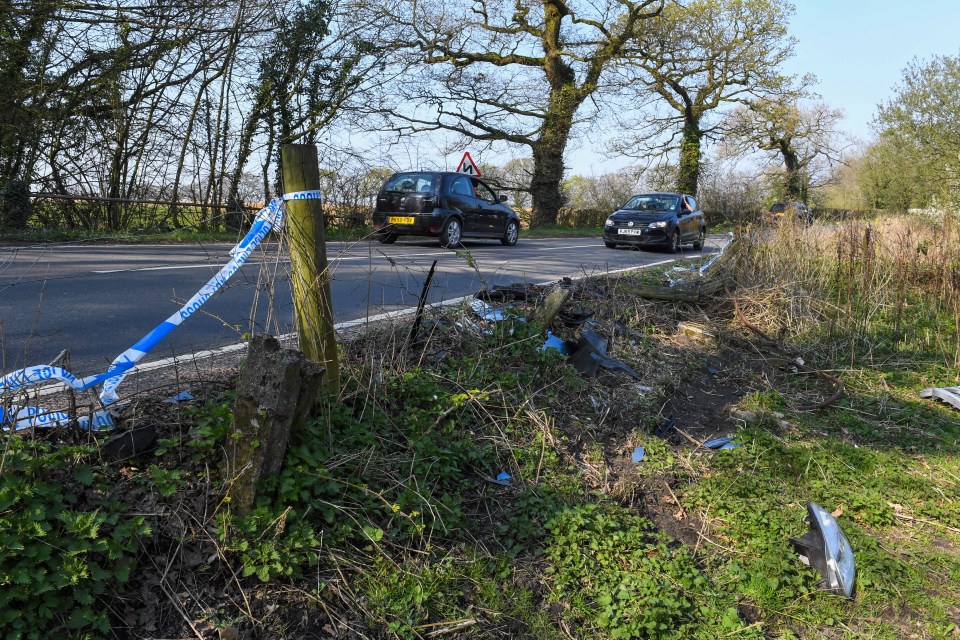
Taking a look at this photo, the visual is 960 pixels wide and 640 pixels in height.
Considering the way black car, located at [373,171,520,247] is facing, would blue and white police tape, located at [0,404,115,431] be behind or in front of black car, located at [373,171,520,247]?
behind

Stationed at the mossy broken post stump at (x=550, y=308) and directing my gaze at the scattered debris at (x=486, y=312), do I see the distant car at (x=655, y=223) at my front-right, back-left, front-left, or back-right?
back-right

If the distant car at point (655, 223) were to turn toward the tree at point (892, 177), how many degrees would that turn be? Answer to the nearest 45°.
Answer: approximately 180°

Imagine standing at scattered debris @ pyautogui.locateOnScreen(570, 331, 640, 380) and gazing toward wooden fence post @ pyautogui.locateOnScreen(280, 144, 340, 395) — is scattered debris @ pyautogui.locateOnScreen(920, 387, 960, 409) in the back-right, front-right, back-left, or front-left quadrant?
back-left

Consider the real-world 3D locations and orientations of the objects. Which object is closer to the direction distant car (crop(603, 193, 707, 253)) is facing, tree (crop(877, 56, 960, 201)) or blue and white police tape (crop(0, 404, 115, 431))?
the blue and white police tape

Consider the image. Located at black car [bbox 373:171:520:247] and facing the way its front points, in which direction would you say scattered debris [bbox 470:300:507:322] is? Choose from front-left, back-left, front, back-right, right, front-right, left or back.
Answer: back-right

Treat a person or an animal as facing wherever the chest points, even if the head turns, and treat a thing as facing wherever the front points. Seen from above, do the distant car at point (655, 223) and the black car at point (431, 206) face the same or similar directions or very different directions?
very different directions

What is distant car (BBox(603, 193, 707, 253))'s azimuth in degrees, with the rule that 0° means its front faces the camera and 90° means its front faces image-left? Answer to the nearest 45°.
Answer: approximately 45°

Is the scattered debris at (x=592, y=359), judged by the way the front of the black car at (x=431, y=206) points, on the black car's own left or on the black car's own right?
on the black car's own right

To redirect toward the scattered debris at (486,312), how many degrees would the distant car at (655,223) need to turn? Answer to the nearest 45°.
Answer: approximately 45° to its left

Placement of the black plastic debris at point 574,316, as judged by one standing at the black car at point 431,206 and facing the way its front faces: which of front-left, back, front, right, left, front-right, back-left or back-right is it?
back-right

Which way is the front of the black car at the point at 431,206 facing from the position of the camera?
facing away from the viewer and to the right of the viewer

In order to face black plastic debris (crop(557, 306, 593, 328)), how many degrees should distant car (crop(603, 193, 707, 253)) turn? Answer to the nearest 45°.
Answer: approximately 45° to its left
